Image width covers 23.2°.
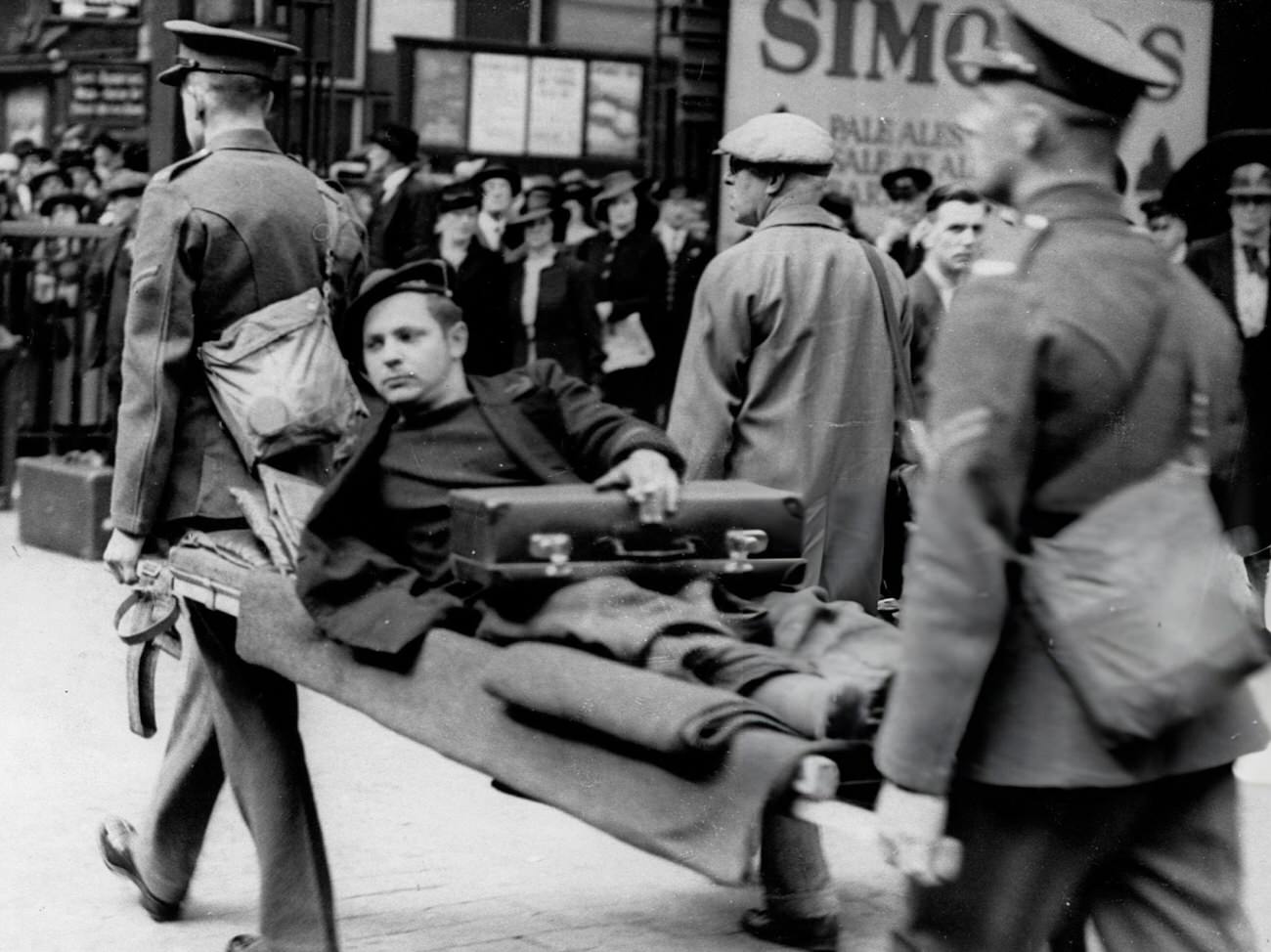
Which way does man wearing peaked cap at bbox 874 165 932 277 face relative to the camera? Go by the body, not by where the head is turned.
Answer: toward the camera

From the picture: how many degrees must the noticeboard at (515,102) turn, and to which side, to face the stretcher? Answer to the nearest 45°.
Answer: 0° — it already faces it

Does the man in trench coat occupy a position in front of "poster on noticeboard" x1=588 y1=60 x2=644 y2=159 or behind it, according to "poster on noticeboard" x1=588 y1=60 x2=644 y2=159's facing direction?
in front

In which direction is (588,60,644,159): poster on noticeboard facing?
toward the camera

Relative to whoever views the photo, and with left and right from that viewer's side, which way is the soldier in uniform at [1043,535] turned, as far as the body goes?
facing away from the viewer and to the left of the viewer

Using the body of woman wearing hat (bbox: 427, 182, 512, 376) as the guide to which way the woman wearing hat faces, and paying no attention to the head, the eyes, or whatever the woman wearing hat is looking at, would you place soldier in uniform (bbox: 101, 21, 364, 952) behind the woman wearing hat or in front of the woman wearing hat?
in front

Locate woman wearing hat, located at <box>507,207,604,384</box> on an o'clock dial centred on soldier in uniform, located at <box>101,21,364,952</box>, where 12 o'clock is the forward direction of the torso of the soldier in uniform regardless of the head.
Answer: The woman wearing hat is roughly at 2 o'clock from the soldier in uniform.

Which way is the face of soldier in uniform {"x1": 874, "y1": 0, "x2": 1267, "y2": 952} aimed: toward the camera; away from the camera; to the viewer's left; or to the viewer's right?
to the viewer's left

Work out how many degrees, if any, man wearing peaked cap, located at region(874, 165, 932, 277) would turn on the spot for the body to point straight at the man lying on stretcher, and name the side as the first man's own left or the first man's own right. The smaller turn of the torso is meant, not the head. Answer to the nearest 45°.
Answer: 0° — they already face them
